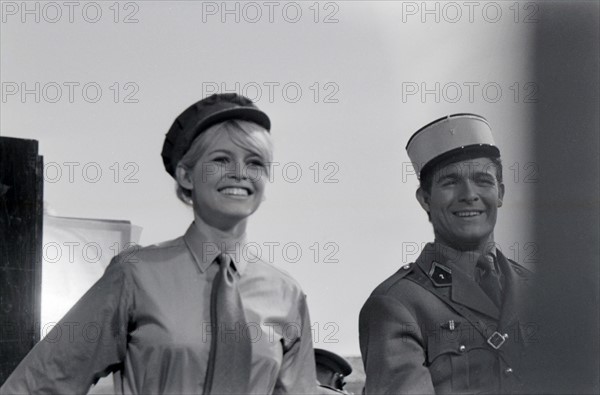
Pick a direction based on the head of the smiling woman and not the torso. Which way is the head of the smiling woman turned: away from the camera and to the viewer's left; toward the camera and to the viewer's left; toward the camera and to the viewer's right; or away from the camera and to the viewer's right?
toward the camera and to the viewer's right

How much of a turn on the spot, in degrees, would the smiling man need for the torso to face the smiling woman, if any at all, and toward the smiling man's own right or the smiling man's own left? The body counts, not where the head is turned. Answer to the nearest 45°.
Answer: approximately 90° to the smiling man's own right

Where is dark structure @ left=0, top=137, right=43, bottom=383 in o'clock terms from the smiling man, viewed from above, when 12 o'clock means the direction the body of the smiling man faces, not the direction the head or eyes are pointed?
The dark structure is roughly at 4 o'clock from the smiling man.

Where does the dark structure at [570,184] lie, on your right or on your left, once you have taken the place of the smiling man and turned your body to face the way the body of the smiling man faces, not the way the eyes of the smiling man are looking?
on your left
